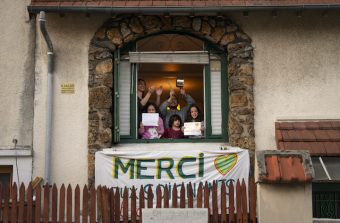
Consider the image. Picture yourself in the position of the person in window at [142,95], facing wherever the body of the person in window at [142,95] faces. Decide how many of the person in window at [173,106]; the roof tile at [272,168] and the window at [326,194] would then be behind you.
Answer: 0

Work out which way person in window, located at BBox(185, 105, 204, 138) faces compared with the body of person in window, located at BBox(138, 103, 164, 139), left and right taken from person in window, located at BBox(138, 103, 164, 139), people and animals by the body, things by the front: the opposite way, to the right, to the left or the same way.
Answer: the same way

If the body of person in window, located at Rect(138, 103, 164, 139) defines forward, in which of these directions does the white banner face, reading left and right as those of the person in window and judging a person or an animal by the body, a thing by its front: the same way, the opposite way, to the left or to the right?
the same way

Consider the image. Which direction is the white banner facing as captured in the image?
toward the camera

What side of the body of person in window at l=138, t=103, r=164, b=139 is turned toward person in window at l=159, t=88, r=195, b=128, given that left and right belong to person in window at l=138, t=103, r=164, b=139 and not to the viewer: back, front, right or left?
left

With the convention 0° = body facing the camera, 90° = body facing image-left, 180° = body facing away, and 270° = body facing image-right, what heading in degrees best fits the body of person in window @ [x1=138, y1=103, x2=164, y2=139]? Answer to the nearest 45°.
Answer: approximately 0°

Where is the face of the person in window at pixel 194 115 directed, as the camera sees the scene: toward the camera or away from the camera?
toward the camera

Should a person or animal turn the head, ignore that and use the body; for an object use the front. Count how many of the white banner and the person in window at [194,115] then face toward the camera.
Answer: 2

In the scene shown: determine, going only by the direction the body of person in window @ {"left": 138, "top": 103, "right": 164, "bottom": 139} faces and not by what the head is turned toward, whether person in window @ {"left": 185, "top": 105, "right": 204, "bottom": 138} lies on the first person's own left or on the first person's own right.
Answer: on the first person's own left

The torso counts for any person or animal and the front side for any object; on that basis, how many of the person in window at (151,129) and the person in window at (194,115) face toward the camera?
2

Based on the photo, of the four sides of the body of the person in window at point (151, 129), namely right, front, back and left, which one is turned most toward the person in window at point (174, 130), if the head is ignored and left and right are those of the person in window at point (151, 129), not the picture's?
left

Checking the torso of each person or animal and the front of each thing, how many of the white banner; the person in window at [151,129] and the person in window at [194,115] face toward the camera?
3

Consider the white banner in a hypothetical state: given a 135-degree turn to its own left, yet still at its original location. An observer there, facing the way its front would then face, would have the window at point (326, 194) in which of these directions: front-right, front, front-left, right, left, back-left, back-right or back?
front-right

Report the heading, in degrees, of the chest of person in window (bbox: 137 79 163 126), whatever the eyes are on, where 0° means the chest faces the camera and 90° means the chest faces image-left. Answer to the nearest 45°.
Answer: approximately 315°

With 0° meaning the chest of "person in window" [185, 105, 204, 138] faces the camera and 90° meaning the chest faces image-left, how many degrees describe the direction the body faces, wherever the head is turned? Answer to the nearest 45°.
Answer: approximately 0°

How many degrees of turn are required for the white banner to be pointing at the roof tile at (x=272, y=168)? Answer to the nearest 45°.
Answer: approximately 45° to its left
